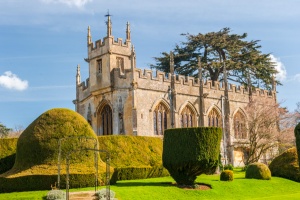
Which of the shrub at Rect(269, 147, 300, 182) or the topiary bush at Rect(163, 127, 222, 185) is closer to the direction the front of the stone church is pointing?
the topiary bush

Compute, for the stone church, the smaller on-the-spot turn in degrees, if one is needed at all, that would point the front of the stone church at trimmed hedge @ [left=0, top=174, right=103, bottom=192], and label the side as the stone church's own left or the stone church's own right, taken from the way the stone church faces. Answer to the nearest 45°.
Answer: approximately 45° to the stone church's own left

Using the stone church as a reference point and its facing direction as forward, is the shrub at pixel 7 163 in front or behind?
in front

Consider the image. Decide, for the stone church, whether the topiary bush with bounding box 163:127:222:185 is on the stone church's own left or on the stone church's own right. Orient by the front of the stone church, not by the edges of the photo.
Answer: on the stone church's own left

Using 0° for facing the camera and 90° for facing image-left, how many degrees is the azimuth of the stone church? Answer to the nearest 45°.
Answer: approximately 45°

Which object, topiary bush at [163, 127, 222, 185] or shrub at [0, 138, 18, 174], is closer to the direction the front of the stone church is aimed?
the shrub

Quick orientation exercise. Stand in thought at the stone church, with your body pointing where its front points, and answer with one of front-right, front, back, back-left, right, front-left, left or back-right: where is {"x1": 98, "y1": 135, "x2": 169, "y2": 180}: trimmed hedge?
front-left

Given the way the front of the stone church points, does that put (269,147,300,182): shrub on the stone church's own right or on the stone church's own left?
on the stone church's own left

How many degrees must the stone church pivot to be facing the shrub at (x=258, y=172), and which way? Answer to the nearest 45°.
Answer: approximately 90° to its left
